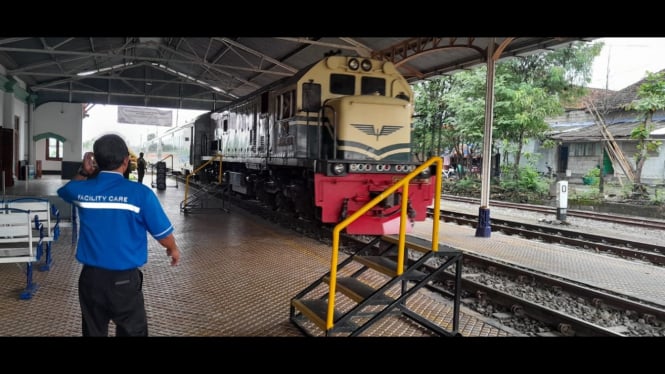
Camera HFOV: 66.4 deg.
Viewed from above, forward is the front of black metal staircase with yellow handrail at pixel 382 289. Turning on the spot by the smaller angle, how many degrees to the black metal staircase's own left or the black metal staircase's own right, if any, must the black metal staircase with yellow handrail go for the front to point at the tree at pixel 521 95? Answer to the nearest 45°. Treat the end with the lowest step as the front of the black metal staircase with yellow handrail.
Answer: approximately 135° to the black metal staircase's own right

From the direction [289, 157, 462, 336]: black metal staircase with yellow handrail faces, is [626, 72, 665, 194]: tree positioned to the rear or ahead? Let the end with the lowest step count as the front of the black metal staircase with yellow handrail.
to the rear

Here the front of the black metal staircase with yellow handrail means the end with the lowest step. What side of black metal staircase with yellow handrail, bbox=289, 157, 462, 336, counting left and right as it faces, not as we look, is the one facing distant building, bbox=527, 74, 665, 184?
back

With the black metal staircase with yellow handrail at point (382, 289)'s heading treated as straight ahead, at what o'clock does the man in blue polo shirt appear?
The man in blue polo shirt is roughly at 12 o'clock from the black metal staircase with yellow handrail.

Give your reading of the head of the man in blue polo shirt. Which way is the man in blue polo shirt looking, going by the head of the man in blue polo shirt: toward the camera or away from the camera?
away from the camera

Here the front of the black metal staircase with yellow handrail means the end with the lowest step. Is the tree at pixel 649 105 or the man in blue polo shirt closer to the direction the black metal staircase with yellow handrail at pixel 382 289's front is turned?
the man in blue polo shirt

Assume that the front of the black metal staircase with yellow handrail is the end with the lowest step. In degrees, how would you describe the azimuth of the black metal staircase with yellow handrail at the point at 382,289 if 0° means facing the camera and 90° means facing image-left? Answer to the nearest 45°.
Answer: approximately 45°

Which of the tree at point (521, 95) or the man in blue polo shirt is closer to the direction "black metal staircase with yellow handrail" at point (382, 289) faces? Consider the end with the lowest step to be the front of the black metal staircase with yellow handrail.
the man in blue polo shirt
